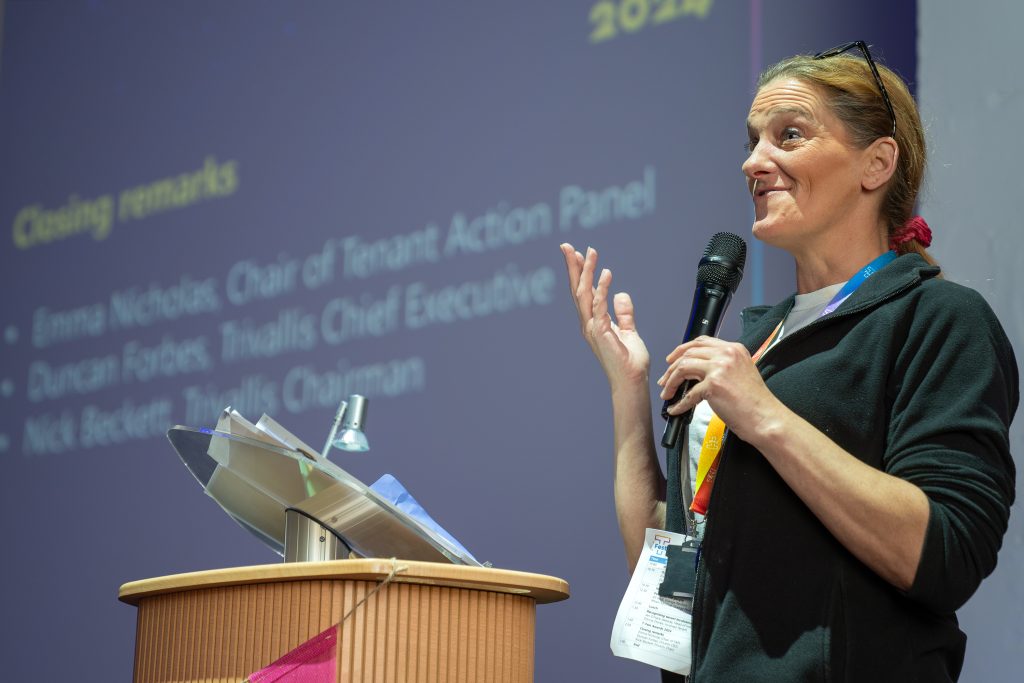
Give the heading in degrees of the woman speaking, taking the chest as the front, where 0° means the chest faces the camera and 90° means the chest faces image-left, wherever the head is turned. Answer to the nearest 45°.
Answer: approximately 45°

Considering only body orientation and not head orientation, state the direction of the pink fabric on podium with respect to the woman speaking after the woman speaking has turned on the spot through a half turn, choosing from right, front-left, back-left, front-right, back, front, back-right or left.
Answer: back-left

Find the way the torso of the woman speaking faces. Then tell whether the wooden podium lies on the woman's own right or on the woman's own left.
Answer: on the woman's own right
